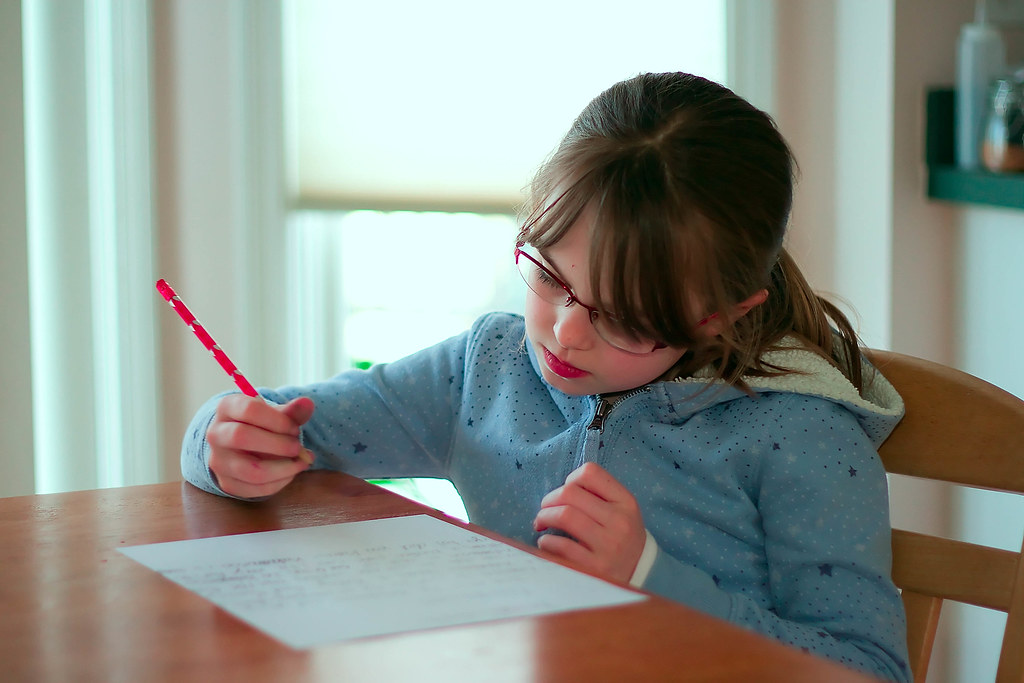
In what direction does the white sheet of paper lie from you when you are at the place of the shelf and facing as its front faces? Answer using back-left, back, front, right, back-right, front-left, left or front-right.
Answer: front

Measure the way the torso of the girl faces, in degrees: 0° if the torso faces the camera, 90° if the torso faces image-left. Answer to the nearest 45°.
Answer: approximately 45°

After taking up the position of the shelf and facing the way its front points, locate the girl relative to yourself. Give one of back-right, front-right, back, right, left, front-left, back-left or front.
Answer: front

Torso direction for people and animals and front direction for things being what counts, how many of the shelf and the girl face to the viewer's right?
0

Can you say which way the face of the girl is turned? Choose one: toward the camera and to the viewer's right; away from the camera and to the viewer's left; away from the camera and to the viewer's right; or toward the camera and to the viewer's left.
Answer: toward the camera and to the viewer's left

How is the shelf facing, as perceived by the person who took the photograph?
facing the viewer
